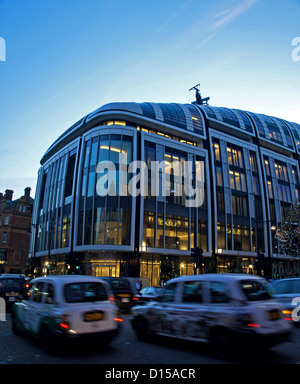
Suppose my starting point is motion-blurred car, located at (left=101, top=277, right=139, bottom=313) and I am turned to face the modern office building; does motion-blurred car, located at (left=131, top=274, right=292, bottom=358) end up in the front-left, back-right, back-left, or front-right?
back-right

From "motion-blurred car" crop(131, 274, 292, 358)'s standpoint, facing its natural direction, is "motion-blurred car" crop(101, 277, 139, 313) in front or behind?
in front

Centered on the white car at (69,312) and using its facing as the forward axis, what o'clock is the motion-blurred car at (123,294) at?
The motion-blurred car is roughly at 2 o'clock from the white car.

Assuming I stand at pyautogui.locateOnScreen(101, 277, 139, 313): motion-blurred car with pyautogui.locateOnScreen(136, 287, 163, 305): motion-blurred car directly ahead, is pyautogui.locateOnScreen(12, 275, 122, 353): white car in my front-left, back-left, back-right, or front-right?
back-right

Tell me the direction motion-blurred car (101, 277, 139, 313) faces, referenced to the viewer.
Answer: facing away from the viewer and to the left of the viewer

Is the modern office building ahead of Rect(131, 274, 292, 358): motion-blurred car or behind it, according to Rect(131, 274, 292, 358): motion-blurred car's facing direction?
ahead

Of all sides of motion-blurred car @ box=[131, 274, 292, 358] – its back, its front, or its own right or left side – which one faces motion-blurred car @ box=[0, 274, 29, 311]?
front

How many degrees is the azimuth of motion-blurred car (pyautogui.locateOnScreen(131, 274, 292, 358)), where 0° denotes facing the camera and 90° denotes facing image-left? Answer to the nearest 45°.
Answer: approximately 135°

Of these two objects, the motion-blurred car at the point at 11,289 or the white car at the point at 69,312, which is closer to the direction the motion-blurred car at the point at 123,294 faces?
the motion-blurred car

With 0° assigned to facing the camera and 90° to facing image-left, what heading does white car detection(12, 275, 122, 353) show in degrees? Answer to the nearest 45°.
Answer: approximately 135°

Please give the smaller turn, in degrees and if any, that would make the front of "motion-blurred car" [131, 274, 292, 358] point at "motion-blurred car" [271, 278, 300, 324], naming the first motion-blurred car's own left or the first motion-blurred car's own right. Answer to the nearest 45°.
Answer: approximately 90° to the first motion-blurred car's own right
